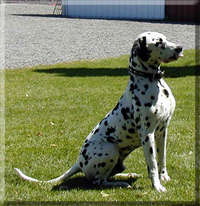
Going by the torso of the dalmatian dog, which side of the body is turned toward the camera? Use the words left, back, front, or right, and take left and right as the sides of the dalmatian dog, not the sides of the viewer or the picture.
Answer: right

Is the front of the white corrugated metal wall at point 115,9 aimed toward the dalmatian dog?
yes

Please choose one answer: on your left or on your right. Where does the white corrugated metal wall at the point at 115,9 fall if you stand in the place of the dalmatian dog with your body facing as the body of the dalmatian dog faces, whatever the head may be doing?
on your left

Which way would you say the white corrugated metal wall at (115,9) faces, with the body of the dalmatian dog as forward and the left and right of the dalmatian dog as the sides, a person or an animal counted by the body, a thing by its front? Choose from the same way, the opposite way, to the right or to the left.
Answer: to the right

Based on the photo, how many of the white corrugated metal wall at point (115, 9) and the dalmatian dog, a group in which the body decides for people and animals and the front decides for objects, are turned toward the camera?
1

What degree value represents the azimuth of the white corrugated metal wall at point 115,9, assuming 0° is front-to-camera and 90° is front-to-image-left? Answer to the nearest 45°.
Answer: approximately 0°
